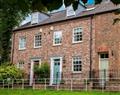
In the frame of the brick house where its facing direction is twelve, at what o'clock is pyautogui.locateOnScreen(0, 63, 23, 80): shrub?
The shrub is roughly at 2 o'clock from the brick house.

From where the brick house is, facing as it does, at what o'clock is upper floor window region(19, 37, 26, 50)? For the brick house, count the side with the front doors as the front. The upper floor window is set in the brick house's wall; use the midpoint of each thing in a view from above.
The upper floor window is roughly at 3 o'clock from the brick house.

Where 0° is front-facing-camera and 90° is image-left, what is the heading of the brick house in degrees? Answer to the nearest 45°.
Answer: approximately 45°
